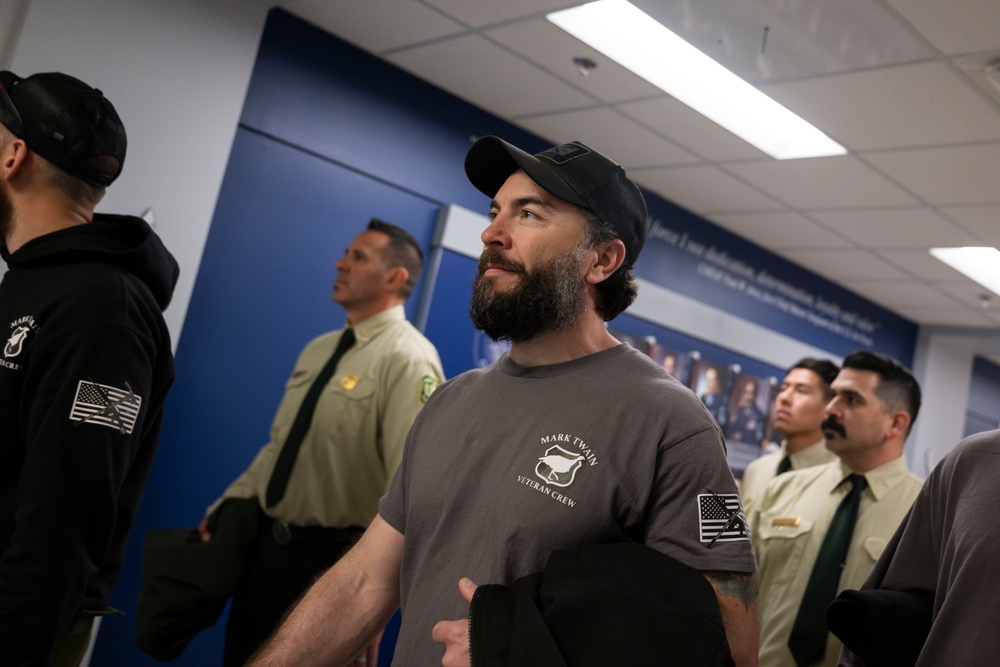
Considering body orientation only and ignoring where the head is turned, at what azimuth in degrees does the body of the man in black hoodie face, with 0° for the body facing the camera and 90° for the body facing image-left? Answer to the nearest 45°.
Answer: approximately 90°

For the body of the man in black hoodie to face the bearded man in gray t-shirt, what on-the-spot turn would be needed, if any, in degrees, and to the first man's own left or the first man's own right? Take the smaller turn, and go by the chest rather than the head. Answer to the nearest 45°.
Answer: approximately 135° to the first man's own left

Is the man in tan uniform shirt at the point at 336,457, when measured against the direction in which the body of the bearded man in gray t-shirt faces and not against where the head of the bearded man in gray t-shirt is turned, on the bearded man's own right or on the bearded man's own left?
on the bearded man's own right

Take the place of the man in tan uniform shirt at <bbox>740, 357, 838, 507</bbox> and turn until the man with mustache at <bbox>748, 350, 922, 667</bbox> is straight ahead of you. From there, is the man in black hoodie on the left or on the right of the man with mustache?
right

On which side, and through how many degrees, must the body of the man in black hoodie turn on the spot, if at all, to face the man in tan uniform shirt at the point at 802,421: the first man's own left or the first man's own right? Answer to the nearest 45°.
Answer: approximately 135° to the first man's own right

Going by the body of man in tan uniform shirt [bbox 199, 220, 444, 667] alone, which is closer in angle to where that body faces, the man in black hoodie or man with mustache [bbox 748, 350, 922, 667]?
the man in black hoodie

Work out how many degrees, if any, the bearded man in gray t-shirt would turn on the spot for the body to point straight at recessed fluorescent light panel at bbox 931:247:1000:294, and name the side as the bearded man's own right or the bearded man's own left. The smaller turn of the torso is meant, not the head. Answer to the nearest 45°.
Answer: approximately 180°

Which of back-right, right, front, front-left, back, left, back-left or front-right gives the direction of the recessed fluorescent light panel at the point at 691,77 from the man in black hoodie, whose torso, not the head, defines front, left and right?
back-right

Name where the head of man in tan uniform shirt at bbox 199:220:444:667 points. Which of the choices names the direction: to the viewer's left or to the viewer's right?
to the viewer's left
